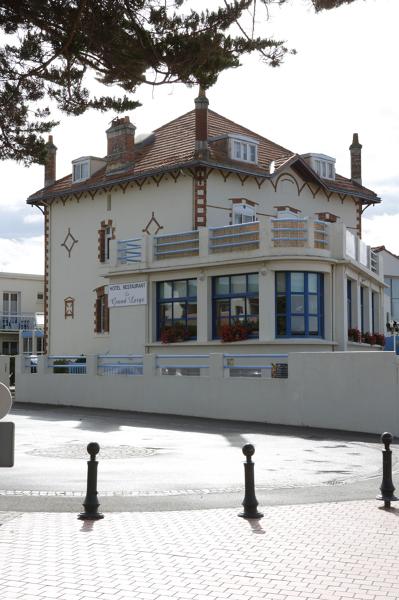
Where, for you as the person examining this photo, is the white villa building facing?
facing the viewer and to the right of the viewer

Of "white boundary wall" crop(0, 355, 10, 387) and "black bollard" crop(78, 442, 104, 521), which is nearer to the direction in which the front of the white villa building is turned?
the black bollard

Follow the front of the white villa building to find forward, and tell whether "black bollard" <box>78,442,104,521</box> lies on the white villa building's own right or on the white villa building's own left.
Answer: on the white villa building's own right

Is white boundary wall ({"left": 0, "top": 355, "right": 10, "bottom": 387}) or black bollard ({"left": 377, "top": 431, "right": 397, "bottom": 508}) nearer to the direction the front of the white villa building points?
the black bollard

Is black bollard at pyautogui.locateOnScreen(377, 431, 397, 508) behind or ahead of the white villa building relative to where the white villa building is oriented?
ahead
